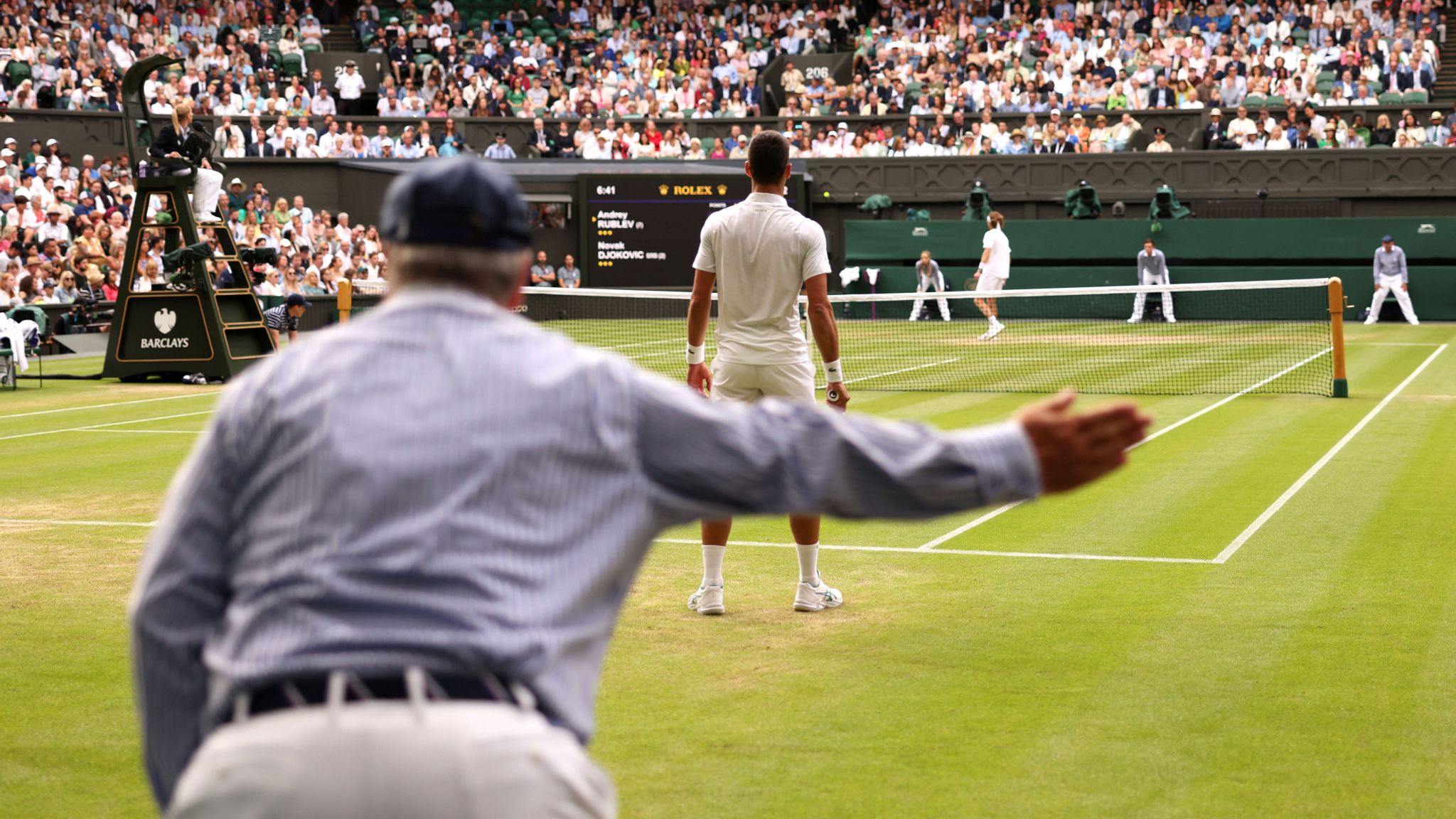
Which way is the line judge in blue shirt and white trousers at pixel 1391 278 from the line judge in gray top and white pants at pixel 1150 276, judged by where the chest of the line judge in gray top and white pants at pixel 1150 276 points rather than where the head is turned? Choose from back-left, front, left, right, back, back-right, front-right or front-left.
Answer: left

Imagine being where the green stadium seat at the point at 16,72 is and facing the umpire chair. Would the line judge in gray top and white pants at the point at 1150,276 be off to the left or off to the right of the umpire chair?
left

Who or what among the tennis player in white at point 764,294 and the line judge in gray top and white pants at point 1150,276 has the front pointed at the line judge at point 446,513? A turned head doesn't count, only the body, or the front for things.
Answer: the line judge in gray top and white pants

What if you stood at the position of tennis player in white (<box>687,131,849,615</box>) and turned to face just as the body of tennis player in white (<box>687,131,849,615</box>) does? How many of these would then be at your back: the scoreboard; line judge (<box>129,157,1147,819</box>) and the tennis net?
1

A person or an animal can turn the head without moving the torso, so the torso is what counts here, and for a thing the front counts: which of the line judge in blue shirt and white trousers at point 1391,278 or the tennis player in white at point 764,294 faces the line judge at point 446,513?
the line judge in blue shirt and white trousers

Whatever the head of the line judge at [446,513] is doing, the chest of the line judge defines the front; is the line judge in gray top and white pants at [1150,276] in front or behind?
in front

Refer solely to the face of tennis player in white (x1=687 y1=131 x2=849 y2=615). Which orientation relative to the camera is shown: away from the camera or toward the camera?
away from the camera

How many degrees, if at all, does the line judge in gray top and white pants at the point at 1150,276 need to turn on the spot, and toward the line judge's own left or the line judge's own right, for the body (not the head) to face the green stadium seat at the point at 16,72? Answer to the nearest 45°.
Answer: approximately 90° to the line judge's own right

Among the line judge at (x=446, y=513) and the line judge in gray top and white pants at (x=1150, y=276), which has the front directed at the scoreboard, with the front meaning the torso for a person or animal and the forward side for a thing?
the line judge at (x=446, y=513)

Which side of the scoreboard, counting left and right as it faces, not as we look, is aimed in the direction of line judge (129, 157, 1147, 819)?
front

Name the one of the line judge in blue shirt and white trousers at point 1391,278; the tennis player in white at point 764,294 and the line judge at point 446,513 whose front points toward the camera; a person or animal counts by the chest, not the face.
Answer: the line judge in blue shirt and white trousers

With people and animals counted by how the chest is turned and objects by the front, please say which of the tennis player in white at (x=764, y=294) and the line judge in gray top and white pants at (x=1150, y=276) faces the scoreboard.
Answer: the tennis player in white

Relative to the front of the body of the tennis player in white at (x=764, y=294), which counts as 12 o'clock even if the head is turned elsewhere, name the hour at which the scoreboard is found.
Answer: The scoreboard is roughly at 12 o'clock from the tennis player in white.

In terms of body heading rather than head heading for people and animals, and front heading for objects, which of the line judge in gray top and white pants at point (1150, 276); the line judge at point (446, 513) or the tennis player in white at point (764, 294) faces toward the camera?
the line judge in gray top and white pants

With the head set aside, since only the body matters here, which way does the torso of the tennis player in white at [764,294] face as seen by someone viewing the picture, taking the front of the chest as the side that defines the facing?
away from the camera

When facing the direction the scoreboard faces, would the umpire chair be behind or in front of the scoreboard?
in front
